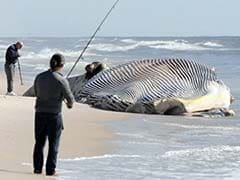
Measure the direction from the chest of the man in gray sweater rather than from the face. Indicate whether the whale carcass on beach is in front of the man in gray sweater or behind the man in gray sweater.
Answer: in front

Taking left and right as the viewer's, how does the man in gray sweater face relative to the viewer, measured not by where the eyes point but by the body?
facing away from the viewer and to the right of the viewer
